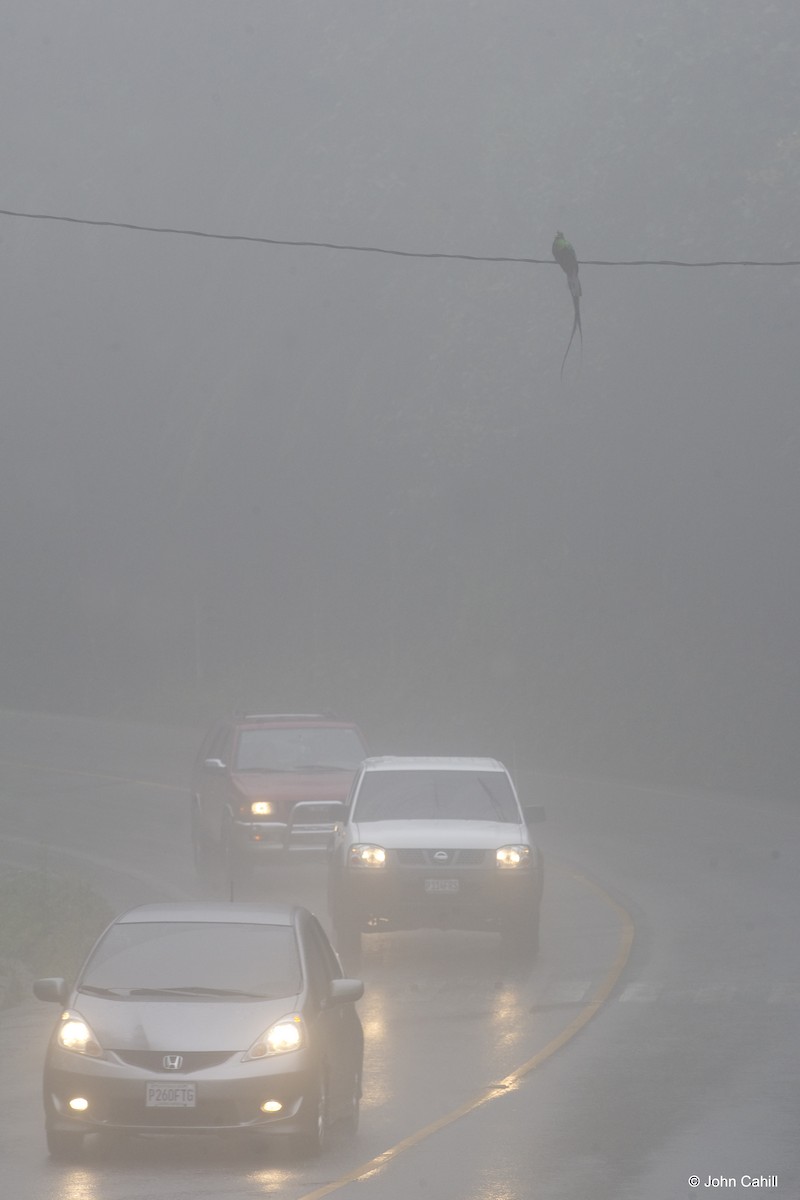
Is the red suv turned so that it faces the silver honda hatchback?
yes

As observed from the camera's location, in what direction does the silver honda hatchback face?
facing the viewer

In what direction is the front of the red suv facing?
toward the camera

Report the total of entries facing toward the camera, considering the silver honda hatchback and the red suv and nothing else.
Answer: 2

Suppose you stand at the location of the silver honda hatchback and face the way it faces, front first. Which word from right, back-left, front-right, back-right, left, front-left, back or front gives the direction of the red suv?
back
